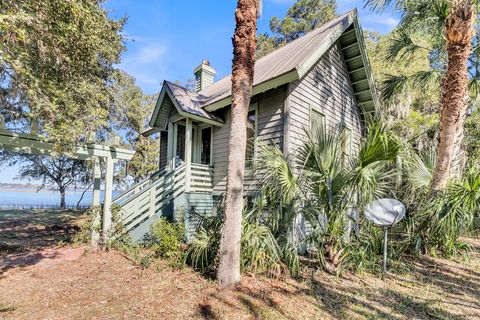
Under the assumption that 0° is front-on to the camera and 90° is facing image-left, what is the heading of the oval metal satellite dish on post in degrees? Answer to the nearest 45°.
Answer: approximately 0°

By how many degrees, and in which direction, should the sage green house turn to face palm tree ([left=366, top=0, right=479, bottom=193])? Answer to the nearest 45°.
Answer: approximately 90° to its left

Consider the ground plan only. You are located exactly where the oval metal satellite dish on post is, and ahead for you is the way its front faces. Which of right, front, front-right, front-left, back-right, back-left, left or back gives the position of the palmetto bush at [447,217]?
back-left

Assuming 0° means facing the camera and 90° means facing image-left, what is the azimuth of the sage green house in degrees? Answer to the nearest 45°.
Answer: approximately 45°

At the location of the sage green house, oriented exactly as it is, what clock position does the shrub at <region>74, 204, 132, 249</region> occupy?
The shrub is roughly at 1 o'clock from the sage green house.

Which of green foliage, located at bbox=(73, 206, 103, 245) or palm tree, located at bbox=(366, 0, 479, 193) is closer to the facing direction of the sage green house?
the green foliage

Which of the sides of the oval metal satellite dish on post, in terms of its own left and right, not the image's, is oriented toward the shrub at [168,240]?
right

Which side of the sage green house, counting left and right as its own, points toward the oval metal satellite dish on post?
left
